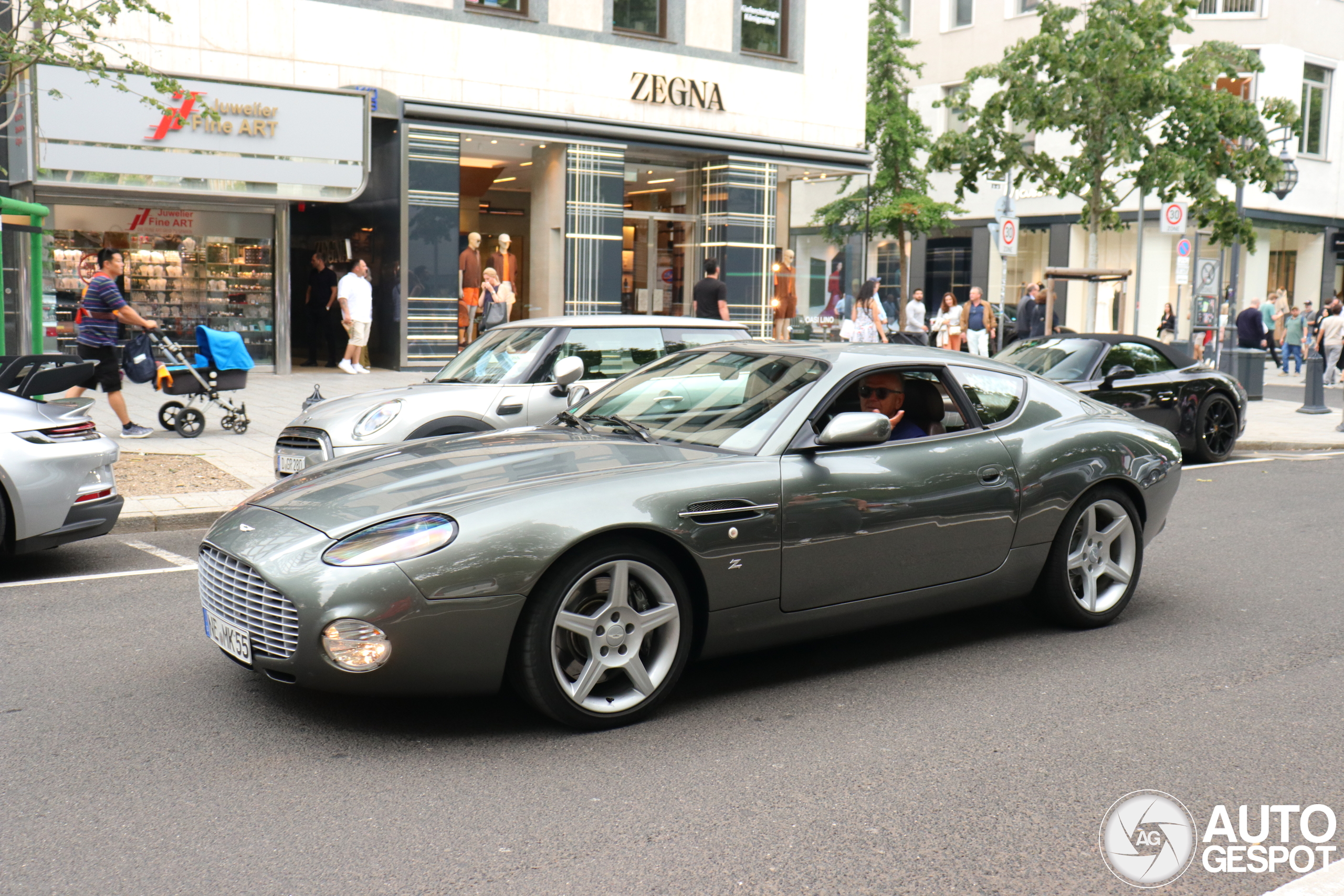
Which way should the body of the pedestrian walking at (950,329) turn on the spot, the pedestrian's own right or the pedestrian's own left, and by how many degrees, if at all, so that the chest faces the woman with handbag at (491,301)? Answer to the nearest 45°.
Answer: approximately 45° to the pedestrian's own right

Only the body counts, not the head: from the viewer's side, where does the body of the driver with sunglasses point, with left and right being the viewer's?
facing the viewer and to the left of the viewer

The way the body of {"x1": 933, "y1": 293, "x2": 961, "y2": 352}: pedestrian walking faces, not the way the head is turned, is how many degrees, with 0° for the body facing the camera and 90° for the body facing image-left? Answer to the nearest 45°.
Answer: approximately 0°

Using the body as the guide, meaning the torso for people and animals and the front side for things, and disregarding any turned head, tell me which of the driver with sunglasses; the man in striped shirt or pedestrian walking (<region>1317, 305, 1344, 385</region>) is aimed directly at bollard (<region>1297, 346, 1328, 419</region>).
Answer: the man in striped shirt

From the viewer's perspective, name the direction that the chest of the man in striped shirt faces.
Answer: to the viewer's right
